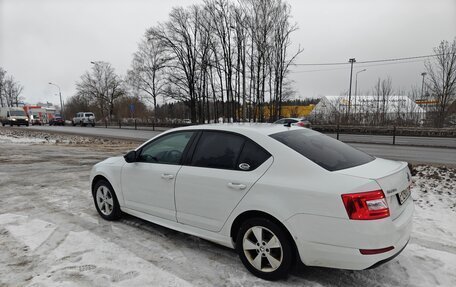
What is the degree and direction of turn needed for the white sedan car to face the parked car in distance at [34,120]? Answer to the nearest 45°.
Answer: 0° — it already faces it

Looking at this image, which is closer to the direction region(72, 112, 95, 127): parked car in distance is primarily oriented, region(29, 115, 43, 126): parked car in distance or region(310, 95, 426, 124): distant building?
the parked car in distance

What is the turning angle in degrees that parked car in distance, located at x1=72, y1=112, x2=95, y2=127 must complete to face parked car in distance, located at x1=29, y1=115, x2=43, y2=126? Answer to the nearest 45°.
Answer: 0° — it already faces it

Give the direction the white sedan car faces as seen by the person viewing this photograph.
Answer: facing away from the viewer and to the left of the viewer

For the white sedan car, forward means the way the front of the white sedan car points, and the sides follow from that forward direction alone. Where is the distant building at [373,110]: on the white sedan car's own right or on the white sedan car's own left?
on the white sedan car's own right

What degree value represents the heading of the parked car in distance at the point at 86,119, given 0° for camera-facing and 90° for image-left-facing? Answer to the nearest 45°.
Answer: approximately 135°

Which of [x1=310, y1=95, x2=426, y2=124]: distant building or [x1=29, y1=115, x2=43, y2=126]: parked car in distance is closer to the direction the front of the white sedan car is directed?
the parked car in distance
